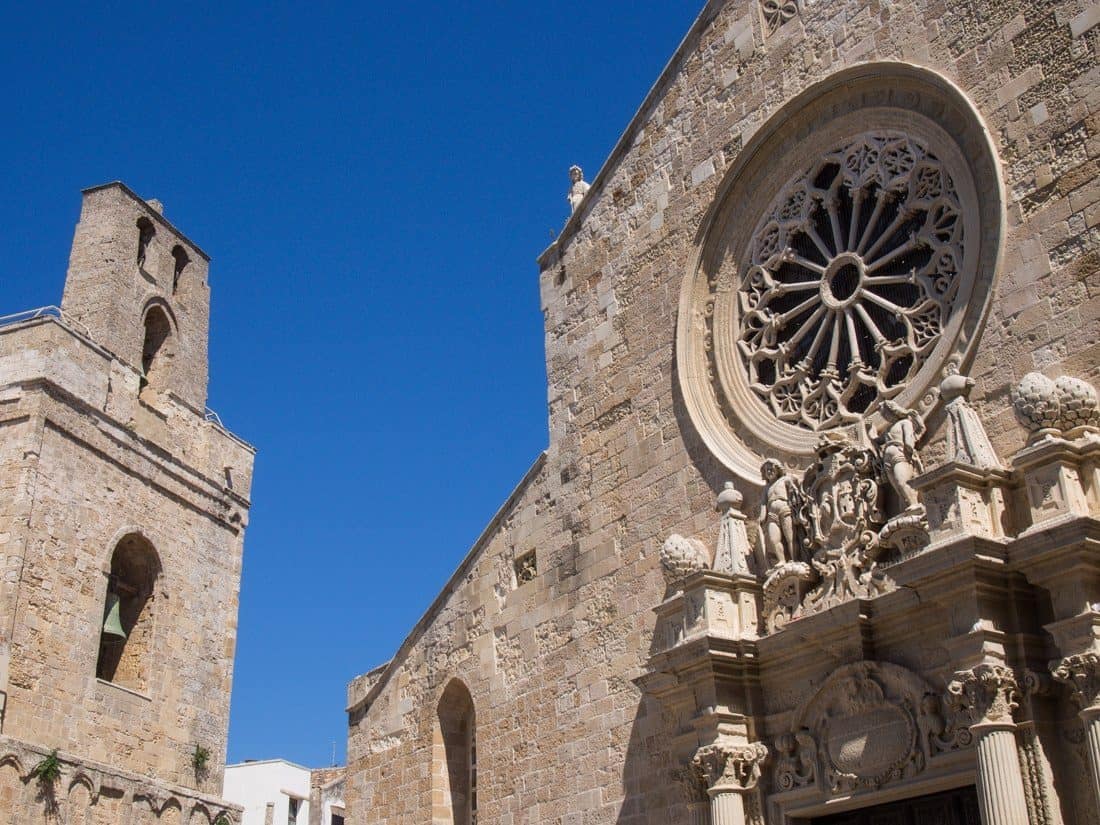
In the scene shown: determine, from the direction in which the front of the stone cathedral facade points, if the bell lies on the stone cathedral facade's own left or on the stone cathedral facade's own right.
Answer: on the stone cathedral facade's own right

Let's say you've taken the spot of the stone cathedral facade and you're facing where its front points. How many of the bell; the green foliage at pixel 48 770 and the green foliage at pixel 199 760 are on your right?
3

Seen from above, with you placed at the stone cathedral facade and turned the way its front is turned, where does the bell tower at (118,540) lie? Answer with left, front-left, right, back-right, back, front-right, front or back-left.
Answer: right

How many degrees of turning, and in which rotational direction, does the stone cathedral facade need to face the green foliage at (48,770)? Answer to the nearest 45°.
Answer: approximately 90° to its right

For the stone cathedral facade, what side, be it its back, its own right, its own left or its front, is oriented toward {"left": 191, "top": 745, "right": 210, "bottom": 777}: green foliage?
right

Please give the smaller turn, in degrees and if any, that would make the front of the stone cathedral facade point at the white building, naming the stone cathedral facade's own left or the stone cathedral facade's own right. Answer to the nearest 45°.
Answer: approximately 90° to the stone cathedral facade's own right
